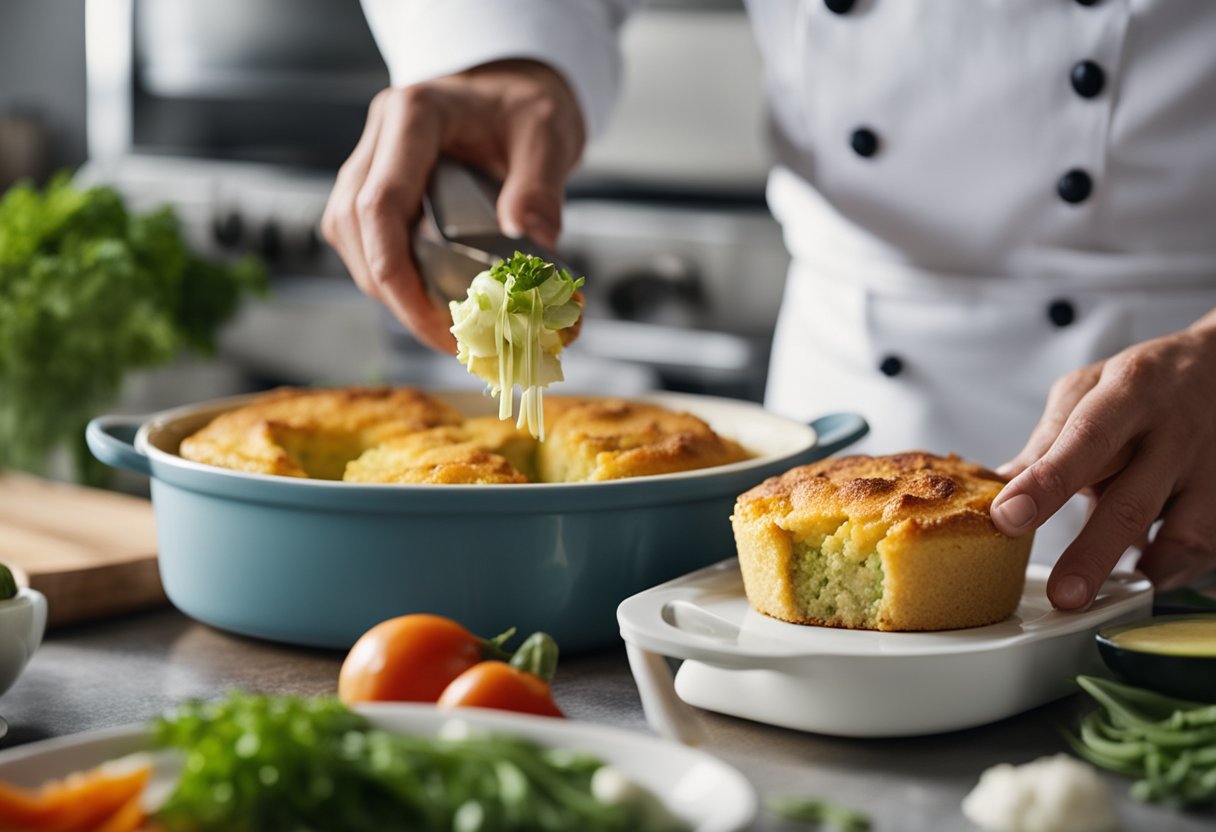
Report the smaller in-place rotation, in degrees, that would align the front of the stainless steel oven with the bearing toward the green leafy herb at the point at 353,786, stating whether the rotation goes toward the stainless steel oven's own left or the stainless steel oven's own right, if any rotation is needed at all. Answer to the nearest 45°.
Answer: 0° — it already faces it

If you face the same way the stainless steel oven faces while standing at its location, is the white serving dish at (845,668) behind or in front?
in front

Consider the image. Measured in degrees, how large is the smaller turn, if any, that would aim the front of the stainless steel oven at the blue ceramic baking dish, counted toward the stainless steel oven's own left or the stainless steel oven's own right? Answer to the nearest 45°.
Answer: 0° — it already faces it

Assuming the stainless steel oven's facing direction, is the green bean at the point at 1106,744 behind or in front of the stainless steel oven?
in front

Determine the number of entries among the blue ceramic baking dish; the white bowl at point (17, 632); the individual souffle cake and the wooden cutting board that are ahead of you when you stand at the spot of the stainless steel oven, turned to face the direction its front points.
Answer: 4

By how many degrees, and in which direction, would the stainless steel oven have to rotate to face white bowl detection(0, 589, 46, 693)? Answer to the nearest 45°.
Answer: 0° — it already faces it

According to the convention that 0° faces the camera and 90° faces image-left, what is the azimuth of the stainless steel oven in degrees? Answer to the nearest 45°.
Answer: approximately 0°

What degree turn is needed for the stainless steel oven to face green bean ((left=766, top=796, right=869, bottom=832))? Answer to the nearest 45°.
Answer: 0° — it already faces it

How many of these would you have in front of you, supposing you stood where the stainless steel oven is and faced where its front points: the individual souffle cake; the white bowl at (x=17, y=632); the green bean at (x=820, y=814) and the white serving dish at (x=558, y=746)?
4

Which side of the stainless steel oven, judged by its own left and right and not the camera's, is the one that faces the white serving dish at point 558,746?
front
